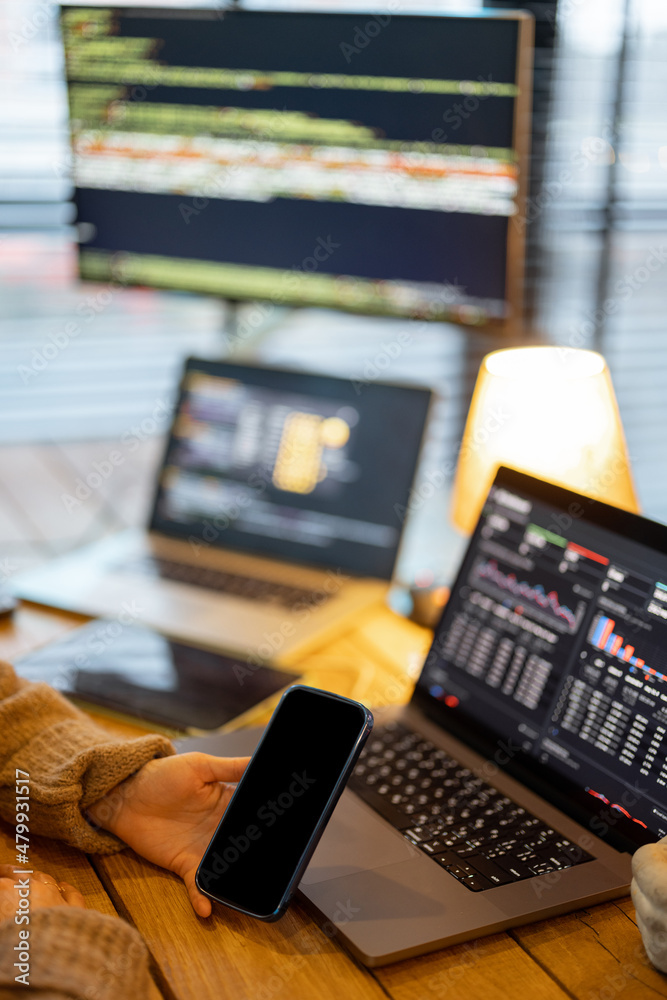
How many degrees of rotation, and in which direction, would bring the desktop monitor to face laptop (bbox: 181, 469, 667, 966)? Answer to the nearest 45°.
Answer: approximately 45° to its left

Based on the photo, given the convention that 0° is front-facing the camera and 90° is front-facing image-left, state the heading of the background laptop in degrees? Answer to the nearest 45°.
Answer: approximately 45°

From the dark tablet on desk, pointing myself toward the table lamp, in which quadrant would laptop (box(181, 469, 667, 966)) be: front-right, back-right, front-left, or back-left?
front-right

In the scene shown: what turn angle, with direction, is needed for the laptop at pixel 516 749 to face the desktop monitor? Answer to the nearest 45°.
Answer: approximately 135° to its right

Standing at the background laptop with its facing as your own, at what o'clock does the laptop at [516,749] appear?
The laptop is roughly at 10 o'clock from the background laptop.

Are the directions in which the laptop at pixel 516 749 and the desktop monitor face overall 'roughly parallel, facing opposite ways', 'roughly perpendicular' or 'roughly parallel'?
roughly parallel

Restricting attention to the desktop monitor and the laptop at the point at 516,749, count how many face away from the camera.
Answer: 0

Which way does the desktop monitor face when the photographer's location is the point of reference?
facing the viewer and to the left of the viewer

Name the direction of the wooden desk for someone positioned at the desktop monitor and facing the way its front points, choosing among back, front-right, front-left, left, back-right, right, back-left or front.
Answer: front-left

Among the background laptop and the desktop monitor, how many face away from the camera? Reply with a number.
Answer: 0
